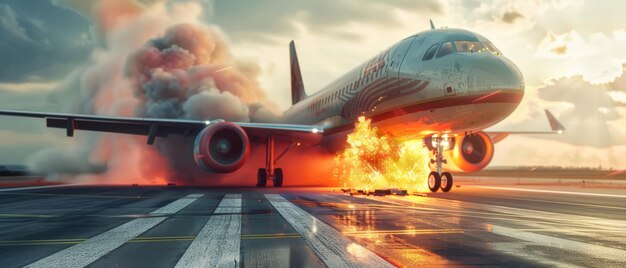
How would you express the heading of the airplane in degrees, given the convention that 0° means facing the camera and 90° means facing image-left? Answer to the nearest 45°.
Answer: approximately 315°
